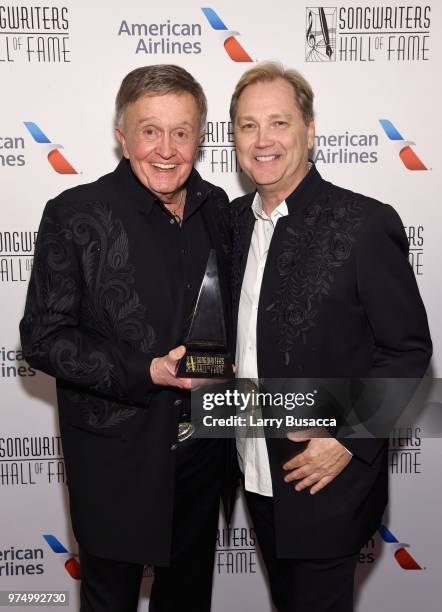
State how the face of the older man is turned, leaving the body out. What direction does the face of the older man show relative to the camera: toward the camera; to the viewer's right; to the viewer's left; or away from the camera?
toward the camera

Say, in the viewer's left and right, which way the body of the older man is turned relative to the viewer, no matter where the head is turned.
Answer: facing the viewer and to the right of the viewer
